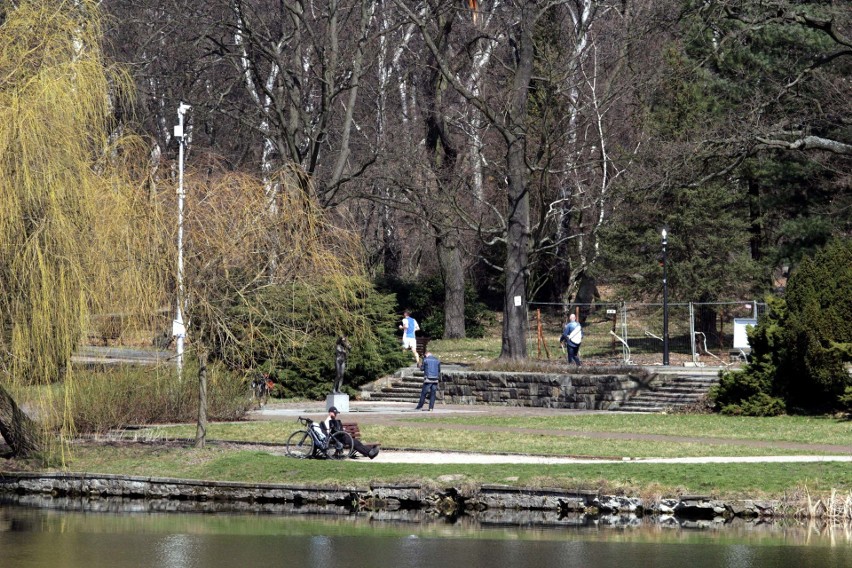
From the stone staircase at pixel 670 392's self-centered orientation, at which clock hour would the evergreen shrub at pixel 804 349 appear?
The evergreen shrub is roughly at 9 o'clock from the stone staircase.

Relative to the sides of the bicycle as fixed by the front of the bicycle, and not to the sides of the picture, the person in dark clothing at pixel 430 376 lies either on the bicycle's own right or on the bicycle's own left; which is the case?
on the bicycle's own right

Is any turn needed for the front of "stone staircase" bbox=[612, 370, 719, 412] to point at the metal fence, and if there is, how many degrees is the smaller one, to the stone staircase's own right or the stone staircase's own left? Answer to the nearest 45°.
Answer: approximately 135° to the stone staircase's own right

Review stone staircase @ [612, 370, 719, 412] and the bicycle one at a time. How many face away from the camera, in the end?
0

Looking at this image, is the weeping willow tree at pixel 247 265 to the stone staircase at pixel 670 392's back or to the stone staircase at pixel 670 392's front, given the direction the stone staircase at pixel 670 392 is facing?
to the front

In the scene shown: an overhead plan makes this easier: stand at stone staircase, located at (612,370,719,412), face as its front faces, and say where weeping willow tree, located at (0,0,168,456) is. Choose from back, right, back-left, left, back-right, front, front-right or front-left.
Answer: front

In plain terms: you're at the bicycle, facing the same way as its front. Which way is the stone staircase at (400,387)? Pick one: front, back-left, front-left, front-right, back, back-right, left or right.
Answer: right

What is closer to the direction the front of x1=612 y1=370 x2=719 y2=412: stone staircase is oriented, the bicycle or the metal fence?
the bicycle

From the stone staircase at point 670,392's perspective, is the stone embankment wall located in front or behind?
in front

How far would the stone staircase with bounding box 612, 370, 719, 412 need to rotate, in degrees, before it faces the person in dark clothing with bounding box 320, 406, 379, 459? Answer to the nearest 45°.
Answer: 0° — it already faces them

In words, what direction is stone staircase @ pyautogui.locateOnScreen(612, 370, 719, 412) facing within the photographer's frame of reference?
facing the viewer and to the left of the viewer

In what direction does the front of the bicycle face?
to the viewer's left

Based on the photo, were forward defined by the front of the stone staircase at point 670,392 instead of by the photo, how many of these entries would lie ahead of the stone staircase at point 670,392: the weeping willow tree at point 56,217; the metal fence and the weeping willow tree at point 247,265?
2
